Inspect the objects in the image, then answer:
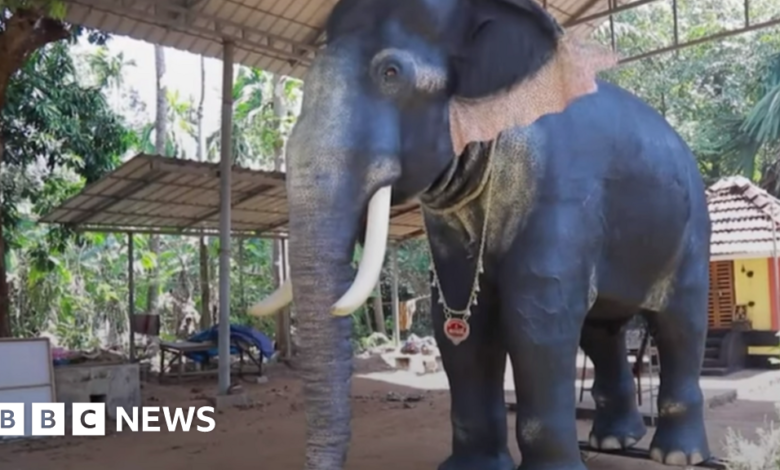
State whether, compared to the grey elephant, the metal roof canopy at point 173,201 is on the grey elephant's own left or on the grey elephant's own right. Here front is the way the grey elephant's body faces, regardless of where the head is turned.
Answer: on the grey elephant's own right

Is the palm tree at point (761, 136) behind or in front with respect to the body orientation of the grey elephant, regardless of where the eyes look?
behind

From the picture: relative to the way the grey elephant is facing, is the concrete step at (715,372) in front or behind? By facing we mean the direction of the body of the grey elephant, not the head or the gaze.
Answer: behind

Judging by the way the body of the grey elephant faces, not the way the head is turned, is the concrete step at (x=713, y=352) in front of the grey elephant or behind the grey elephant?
behind

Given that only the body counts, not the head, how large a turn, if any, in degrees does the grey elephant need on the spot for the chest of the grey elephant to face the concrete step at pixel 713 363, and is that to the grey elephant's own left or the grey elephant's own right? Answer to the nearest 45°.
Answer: approximately 135° to the grey elephant's own right

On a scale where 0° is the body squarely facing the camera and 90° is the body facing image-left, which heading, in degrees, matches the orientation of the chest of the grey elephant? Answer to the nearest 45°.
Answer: approximately 45°

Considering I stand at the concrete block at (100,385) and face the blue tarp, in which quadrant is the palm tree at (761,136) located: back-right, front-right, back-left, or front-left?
front-right

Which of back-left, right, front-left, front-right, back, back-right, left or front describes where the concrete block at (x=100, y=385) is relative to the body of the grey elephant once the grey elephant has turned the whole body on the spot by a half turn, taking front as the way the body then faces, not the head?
left

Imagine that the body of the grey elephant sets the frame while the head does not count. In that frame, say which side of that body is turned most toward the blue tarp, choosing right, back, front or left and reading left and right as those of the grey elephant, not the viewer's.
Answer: right
